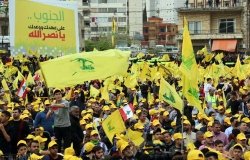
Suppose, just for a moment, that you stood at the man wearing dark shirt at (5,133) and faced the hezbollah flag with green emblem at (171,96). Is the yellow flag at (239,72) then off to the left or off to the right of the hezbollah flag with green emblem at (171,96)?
left

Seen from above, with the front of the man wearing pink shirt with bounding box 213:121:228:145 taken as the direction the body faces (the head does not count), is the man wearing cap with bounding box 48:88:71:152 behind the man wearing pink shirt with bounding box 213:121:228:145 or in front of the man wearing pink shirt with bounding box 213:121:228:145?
in front

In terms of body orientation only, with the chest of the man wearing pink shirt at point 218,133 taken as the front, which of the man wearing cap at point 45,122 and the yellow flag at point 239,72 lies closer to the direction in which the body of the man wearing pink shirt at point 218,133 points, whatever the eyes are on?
the man wearing cap

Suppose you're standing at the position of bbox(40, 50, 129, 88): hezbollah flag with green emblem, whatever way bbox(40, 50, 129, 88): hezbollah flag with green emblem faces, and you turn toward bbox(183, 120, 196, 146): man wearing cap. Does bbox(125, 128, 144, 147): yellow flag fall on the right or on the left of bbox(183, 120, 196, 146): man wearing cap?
right

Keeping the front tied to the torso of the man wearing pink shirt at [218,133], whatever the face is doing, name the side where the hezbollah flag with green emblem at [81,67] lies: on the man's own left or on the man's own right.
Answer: on the man's own right

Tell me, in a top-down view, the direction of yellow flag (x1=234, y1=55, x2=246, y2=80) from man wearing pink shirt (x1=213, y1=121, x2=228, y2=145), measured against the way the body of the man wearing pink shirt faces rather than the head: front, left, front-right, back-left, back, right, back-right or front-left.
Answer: back-right

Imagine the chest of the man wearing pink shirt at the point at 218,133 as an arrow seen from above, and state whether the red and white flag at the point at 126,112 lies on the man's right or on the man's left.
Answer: on the man's right

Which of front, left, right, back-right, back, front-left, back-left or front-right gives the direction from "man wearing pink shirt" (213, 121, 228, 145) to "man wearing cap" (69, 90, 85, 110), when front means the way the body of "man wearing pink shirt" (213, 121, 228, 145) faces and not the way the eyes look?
right
